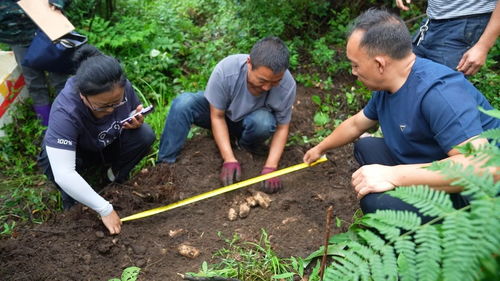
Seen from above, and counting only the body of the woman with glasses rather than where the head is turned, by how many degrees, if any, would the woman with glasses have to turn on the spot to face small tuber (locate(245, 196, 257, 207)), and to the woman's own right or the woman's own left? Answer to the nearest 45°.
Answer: approximately 45° to the woman's own left

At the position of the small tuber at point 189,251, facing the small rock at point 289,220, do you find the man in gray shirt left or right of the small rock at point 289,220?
left

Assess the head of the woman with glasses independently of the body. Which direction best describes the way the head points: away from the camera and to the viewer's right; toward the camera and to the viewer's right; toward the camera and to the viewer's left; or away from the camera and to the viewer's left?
toward the camera and to the viewer's right

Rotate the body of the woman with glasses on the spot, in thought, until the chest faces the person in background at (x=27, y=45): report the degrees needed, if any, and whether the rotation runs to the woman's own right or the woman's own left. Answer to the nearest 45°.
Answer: approximately 135° to the woman's own left

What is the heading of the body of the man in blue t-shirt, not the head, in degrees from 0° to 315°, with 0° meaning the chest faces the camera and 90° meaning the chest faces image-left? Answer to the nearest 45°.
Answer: approximately 45°

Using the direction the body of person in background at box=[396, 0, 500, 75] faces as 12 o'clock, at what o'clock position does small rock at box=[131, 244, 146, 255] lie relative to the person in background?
The small rock is roughly at 12 o'clock from the person in background.

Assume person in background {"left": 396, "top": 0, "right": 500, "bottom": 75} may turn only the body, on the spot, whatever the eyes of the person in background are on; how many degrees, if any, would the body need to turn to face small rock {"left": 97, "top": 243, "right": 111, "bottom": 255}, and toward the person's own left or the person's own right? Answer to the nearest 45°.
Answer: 0° — they already face it

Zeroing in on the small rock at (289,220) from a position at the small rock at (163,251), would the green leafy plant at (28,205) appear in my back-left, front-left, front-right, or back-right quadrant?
back-left
